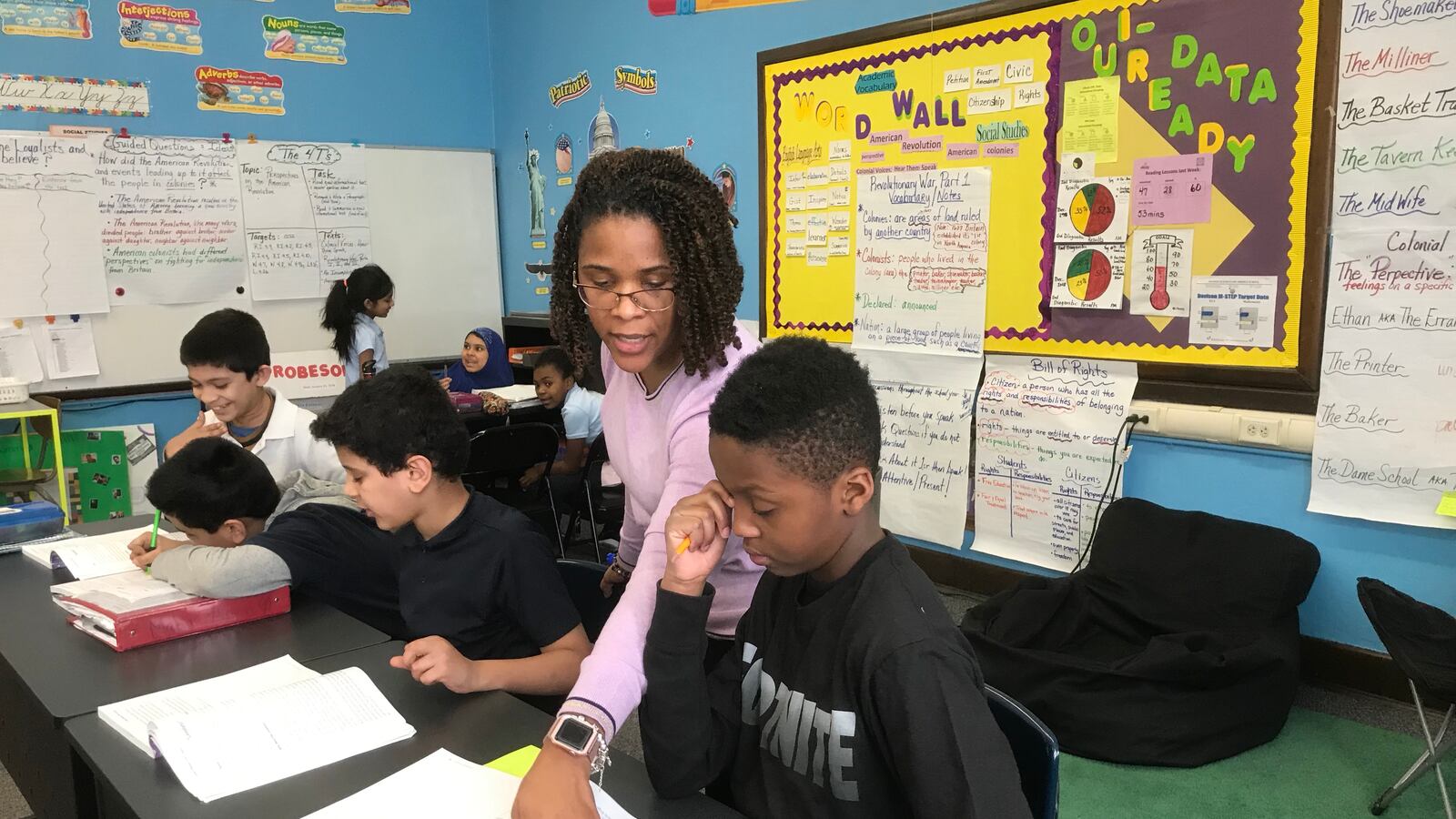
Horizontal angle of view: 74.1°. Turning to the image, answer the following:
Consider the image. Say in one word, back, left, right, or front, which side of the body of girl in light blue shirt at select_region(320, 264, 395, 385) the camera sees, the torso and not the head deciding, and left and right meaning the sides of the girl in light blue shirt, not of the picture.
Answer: right

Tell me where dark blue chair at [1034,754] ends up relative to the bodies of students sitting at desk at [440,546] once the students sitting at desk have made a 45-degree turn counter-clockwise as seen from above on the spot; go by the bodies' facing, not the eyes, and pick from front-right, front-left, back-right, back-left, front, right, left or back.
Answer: front-left

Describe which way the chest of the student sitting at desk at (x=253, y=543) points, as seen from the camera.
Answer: to the viewer's left

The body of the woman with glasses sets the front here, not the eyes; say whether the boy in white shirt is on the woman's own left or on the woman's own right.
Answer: on the woman's own right

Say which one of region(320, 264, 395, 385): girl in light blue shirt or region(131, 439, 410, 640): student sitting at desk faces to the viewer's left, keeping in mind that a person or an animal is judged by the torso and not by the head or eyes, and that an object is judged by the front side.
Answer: the student sitting at desk

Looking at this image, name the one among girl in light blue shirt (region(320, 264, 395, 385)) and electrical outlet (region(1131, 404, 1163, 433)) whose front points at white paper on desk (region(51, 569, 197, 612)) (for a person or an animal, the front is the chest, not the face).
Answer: the electrical outlet

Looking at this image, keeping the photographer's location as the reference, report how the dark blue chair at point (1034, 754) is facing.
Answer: facing the viewer and to the left of the viewer

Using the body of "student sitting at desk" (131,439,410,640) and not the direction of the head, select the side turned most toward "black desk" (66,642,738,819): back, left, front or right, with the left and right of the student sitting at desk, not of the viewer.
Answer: left

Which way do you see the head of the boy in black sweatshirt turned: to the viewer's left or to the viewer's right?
to the viewer's left

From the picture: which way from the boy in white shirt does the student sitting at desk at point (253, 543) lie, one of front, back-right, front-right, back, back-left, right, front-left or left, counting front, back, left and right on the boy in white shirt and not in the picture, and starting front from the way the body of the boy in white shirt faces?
front-left

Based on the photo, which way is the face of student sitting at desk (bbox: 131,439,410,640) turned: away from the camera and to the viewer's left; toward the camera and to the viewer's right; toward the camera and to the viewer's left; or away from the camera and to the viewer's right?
toward the camera and to the viewer's left
